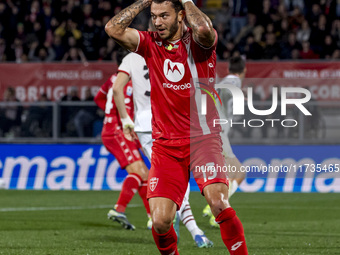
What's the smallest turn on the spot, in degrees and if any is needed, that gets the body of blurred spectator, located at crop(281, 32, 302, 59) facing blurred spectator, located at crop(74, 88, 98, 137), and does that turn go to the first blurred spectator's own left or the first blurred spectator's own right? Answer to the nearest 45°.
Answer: approximately 45° to the first blurred spectator's own right

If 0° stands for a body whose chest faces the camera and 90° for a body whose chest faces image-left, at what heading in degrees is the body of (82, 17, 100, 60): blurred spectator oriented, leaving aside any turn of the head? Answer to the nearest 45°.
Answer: approximately 0°

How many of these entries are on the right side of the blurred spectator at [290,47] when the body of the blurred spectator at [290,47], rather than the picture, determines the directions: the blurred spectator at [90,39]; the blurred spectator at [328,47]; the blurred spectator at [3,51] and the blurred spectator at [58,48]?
3

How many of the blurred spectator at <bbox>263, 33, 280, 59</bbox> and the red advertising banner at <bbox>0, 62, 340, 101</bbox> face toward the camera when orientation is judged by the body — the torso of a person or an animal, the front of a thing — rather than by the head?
2

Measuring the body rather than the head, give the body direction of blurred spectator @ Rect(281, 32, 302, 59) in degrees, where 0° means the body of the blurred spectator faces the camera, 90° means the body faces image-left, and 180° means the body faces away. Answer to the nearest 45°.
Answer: approximately 0°

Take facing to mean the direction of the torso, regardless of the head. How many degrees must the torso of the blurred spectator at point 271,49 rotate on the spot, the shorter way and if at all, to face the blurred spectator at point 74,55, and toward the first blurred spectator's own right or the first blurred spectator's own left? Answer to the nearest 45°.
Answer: approximately 90° to the first blurred spectator's own right

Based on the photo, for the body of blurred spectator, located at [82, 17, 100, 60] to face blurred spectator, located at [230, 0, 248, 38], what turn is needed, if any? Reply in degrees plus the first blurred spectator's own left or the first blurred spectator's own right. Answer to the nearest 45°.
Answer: approximately 90° to the first blurred spectator's own left
